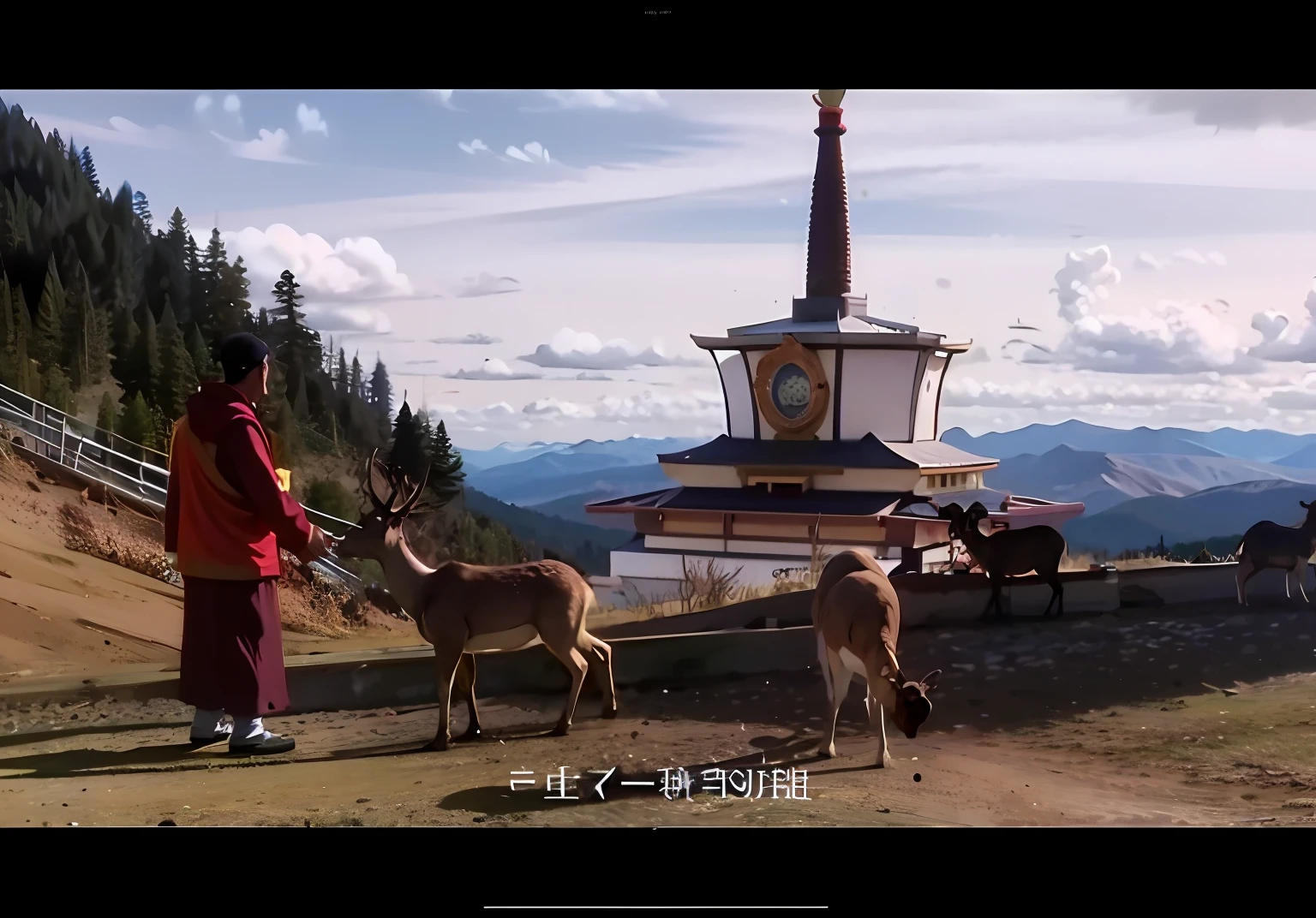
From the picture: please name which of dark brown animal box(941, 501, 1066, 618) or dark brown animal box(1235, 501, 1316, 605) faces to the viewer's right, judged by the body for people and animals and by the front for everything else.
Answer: dark brown animal box(1235, 501, 1316, 605)

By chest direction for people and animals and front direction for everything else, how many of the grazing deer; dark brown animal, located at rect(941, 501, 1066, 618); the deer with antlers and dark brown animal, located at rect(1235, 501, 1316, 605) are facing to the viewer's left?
2

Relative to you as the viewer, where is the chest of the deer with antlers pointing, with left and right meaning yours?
facing to the left of the viewer

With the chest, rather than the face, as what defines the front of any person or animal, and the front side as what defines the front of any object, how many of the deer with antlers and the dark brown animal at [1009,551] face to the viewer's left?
2

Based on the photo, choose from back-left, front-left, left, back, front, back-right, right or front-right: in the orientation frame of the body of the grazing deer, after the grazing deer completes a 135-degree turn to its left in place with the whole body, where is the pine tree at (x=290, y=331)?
left

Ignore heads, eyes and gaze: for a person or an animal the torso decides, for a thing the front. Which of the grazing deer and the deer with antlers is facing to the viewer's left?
the deer with antlers

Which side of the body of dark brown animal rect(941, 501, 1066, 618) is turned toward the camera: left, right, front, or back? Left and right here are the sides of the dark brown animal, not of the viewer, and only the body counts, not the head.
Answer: left

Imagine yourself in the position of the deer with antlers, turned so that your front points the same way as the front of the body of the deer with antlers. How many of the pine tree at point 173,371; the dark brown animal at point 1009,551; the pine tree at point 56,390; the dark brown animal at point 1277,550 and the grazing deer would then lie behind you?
3

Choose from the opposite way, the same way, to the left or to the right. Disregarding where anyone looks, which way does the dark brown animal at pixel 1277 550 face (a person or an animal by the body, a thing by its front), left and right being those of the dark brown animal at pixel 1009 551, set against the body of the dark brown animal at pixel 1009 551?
the opposite way

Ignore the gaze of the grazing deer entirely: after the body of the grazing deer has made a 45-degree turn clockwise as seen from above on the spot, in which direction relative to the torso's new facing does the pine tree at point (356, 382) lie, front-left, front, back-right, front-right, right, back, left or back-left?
right

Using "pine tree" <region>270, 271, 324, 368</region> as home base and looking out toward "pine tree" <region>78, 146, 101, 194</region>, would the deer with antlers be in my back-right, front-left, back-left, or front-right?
back-left

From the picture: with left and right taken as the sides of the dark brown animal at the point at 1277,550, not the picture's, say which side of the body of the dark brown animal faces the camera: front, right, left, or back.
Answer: right

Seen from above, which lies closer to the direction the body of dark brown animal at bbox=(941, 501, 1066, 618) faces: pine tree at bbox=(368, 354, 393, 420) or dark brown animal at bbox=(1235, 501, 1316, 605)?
the pine tree
